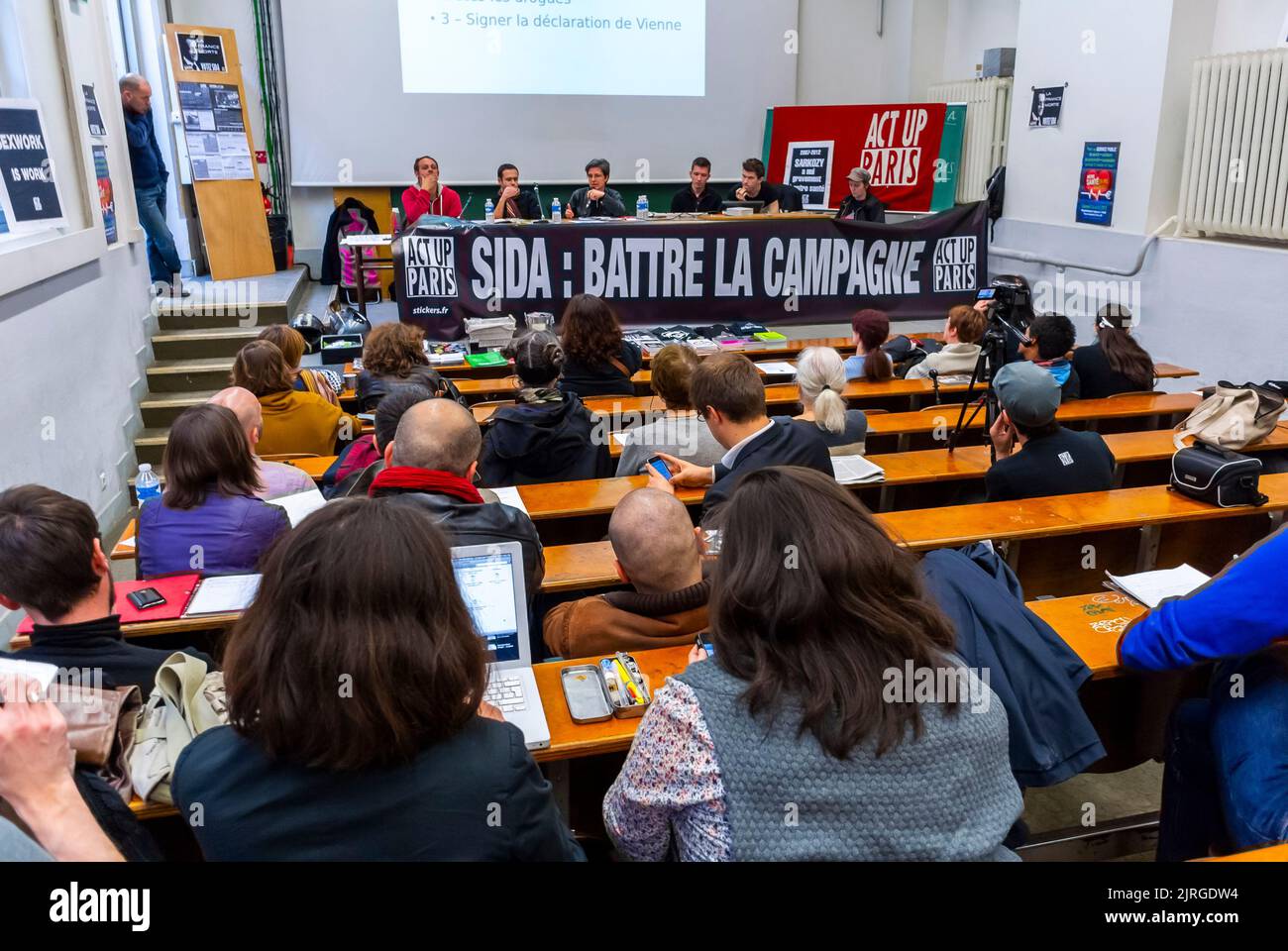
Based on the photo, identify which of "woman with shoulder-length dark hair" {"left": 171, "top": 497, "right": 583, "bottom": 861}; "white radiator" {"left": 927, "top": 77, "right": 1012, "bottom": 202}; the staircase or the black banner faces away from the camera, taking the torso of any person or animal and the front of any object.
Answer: the woman with shoulder-length dark hair

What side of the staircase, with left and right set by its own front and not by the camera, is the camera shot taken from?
front

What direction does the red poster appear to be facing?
toward the camera

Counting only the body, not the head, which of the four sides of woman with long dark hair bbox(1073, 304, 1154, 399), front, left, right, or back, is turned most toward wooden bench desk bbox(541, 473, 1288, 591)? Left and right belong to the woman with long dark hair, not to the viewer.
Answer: back

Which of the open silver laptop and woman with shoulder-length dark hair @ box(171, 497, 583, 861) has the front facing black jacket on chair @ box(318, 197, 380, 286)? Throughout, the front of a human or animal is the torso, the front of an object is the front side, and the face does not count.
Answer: the woman with shoulder-length dark hair

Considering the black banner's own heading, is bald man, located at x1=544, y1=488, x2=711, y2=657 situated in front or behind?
in front

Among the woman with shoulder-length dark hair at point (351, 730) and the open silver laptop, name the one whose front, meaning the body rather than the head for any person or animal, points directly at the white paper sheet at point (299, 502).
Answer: the woman with shoulder-length dark hair

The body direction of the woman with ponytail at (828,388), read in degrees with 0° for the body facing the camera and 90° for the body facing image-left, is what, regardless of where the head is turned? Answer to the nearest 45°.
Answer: approximately 180°

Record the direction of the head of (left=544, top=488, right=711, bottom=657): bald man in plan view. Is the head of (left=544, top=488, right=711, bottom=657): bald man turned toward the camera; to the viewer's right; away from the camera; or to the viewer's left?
away from the camera

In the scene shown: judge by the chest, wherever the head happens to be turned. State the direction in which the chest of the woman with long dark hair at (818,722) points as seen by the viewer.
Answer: away from the camera

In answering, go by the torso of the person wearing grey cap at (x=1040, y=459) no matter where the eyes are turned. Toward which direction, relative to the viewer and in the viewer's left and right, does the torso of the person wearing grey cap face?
facing away from the viewer and to the left of the viewer

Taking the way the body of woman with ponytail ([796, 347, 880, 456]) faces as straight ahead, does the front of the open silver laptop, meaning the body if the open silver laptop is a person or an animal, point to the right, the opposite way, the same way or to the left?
the opposite way

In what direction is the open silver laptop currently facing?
toward the camera

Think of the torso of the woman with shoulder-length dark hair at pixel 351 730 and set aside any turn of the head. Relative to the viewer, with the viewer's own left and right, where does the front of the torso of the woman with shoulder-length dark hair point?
facing away from the viewer

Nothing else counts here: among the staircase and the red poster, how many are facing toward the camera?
2

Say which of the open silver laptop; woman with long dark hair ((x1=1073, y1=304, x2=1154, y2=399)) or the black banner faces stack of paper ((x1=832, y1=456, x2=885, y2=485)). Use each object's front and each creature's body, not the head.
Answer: the black banner

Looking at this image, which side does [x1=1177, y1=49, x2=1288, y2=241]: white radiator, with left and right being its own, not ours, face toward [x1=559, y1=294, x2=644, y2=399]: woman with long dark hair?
front

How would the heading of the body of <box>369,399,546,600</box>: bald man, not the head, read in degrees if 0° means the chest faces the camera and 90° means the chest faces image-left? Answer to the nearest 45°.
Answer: approximately 180°

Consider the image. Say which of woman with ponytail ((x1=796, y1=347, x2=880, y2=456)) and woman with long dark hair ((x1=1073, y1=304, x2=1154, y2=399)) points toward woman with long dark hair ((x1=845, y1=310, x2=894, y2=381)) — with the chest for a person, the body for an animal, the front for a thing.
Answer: the woman with ponytail
